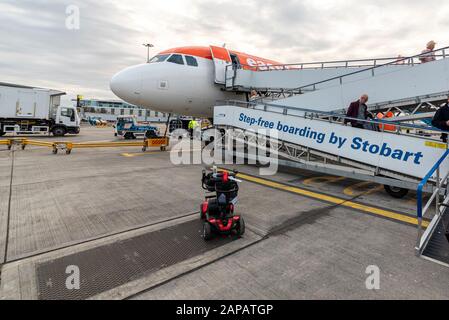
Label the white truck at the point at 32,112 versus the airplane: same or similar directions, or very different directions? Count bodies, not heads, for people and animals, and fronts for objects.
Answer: very different directions

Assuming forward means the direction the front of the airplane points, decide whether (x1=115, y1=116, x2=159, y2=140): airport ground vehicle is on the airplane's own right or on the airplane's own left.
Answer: on the airplane's own right

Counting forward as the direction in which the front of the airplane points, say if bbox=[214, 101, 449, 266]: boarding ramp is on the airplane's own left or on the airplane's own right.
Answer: on the airplane's own left

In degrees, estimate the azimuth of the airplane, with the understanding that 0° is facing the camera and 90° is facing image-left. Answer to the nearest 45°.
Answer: approximately 45°

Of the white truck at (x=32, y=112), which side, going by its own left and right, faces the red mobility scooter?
right

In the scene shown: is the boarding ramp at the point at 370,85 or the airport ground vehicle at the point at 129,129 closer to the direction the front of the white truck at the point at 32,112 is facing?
the airport ground vehicle

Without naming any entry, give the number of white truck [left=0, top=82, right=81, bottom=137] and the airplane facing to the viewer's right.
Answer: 1

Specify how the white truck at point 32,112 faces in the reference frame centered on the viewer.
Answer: facing to the right of the viewer
